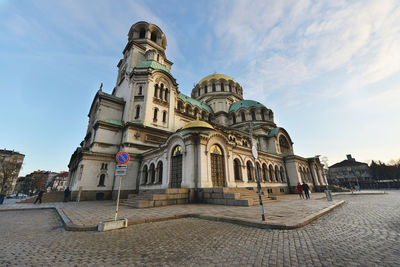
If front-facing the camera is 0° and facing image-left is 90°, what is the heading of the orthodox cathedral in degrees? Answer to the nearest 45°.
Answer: approximately 45°
